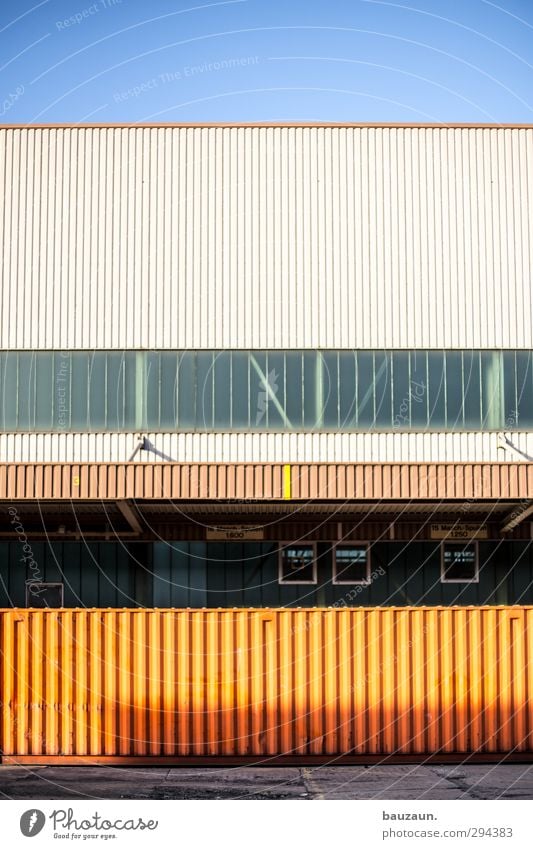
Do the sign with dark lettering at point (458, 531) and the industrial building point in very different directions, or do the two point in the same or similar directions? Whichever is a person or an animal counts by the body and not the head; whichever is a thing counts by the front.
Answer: same or similar directions

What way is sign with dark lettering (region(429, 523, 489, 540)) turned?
toward the camera

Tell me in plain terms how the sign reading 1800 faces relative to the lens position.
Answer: facing the viewer

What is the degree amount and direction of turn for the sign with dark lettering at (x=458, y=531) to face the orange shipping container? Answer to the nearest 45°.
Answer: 0° — it already faces it

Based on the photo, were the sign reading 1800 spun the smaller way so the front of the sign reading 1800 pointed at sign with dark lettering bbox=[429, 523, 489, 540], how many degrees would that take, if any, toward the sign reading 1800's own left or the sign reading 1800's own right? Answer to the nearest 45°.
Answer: approximately 90° to the sign reading 1800's own left

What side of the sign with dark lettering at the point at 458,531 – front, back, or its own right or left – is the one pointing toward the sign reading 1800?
right

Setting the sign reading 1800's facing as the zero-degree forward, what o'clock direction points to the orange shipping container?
The orange shipping container is roughly at 12 o'clock from the sign reading 1800.

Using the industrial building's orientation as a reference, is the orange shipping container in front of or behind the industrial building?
in front

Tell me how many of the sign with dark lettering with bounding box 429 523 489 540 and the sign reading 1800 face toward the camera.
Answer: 2

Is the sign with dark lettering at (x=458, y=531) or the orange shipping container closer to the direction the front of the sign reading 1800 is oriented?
the orange shipping container
